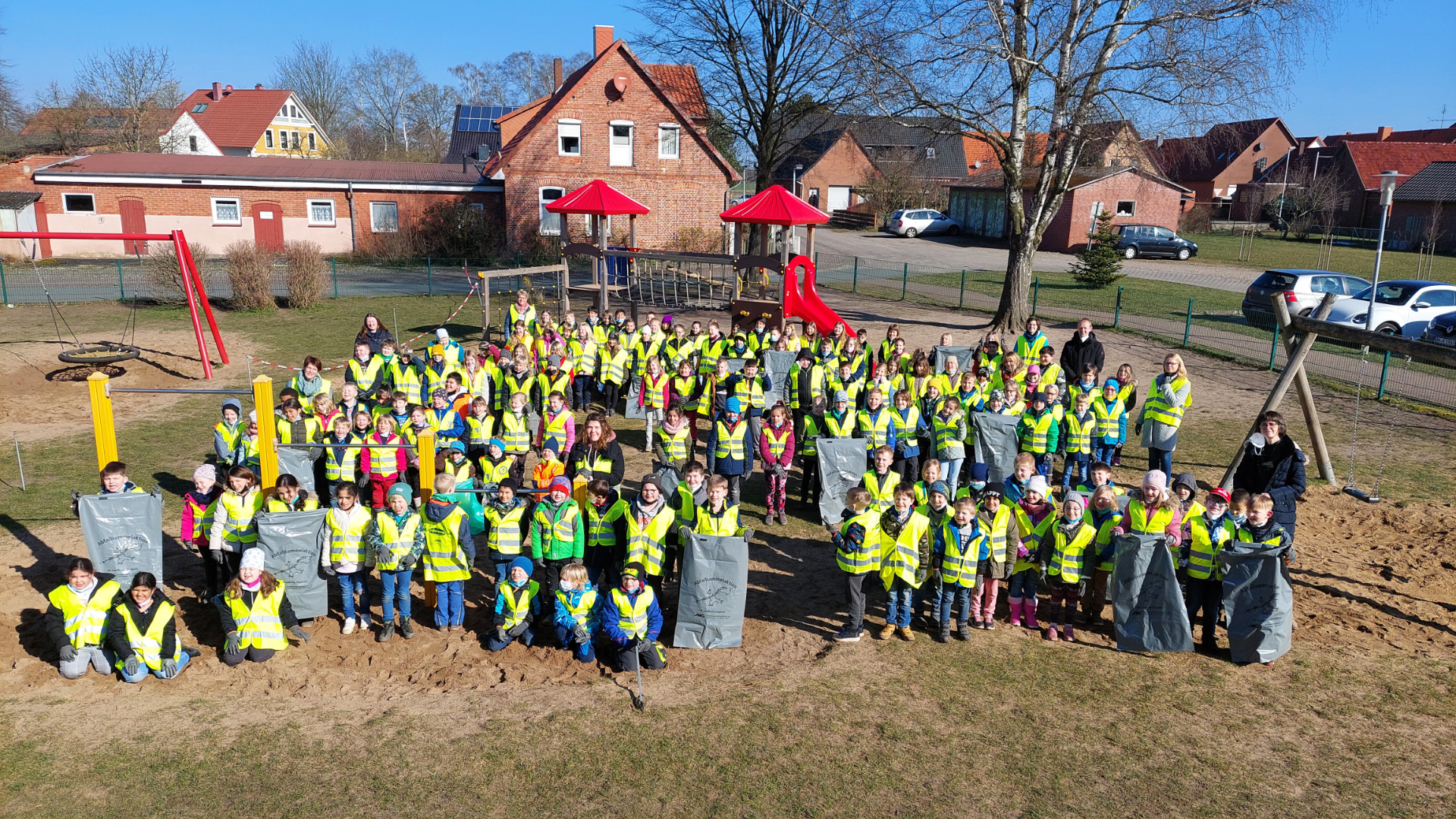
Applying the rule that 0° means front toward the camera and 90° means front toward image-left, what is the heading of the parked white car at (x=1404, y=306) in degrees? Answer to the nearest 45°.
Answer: approximately 45°

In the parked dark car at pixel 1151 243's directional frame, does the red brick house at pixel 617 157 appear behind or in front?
behind

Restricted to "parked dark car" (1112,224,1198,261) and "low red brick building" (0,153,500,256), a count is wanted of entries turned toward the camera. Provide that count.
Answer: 1

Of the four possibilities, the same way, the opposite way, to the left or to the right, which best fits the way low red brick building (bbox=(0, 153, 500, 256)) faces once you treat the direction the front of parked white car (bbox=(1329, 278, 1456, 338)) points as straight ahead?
to the left

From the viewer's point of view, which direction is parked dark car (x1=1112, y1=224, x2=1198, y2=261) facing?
to the viewer's right

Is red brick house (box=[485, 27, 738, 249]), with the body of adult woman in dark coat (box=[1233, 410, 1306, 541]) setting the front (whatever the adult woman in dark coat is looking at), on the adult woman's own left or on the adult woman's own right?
on the adult woman's own right
